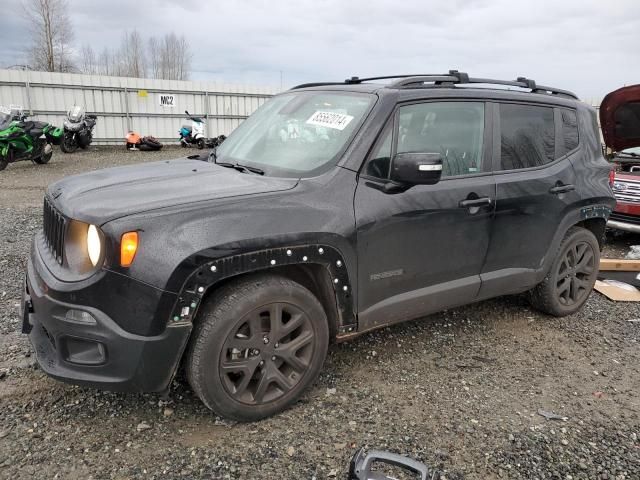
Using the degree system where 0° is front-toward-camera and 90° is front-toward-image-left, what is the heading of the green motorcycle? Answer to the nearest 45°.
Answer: approximately 45°

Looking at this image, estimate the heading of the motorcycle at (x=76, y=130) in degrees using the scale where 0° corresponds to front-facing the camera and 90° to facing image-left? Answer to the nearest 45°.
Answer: approximately 45°

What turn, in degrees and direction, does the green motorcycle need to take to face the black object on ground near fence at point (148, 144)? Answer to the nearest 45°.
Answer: approximately 180°

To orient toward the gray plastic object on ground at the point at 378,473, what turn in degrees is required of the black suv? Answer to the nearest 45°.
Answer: approximately 45° to its left

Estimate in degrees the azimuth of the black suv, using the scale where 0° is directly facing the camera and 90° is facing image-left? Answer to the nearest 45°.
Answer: approximately 45°

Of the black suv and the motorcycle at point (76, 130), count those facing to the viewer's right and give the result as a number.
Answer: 0

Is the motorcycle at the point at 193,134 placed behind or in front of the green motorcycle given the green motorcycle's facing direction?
behind

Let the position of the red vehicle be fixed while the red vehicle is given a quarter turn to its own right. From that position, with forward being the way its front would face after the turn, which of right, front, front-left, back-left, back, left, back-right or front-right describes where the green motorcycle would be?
front-left

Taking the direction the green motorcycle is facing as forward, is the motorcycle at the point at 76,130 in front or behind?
behind

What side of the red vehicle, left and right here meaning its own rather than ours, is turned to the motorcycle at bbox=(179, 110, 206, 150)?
right
